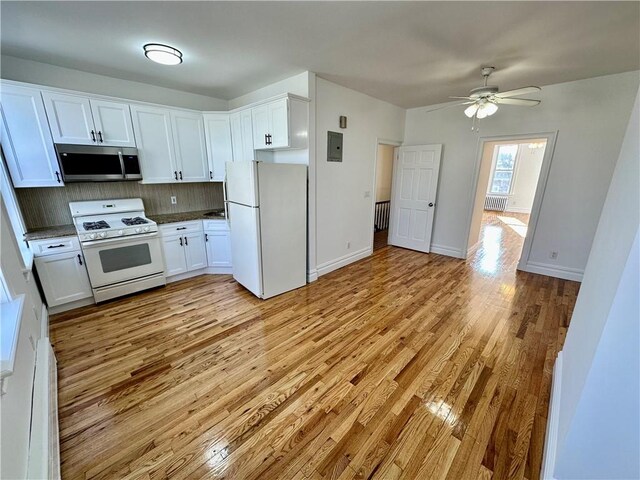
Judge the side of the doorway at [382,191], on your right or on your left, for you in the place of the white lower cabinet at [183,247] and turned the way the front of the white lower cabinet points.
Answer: on your left

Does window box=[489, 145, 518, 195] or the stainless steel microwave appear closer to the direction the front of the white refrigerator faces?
the stainless steel microwave

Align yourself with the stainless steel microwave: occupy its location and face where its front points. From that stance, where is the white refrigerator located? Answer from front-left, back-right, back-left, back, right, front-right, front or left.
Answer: front-left

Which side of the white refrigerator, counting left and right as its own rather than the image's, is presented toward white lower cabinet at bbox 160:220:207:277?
right

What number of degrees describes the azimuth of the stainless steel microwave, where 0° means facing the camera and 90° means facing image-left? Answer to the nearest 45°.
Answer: approximately 0°

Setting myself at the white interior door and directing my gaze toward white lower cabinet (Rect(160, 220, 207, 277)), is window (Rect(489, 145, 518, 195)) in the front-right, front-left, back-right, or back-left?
back-right

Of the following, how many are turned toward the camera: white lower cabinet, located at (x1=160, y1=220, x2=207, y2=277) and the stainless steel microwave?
2

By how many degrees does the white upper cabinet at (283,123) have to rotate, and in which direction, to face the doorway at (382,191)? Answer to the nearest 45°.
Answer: approximately 180°

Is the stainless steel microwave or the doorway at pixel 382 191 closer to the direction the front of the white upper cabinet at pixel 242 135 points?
the stainless steel microwave

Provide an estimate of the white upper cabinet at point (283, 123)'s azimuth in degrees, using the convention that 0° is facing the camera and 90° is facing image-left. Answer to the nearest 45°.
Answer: approximately 45°

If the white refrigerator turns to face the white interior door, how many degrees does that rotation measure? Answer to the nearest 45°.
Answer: approximately 180°
